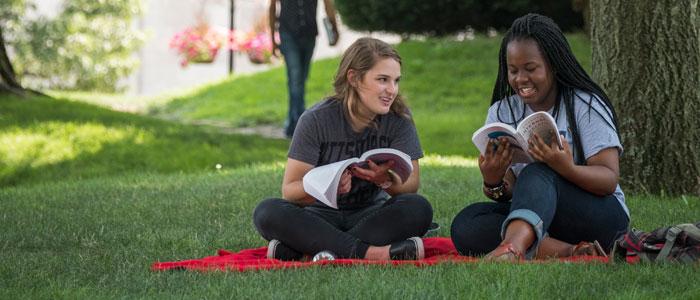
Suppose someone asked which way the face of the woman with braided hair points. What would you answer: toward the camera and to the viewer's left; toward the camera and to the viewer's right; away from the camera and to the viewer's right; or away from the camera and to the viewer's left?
toward the camera and to the viewer's left

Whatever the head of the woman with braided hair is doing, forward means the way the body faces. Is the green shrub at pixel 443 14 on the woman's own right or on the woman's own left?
on the woman's own right

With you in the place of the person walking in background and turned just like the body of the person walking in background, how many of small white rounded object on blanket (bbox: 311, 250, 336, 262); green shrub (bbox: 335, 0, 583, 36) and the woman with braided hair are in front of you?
2

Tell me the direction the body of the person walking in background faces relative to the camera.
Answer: toward the camera

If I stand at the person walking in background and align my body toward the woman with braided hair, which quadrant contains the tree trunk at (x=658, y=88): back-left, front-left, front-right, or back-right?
front-left

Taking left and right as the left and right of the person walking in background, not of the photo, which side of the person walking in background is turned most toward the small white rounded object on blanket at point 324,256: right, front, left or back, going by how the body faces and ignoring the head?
front

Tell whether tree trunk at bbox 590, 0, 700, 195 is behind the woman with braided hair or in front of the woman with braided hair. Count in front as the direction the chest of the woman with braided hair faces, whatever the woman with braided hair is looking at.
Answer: behind

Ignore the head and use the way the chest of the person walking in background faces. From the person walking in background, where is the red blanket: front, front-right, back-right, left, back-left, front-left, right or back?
front

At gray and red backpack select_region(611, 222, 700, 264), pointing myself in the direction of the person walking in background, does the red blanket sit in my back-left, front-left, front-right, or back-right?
front-left

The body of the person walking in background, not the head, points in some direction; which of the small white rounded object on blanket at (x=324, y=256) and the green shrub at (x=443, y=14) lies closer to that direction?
the small white rounded object on blanket
